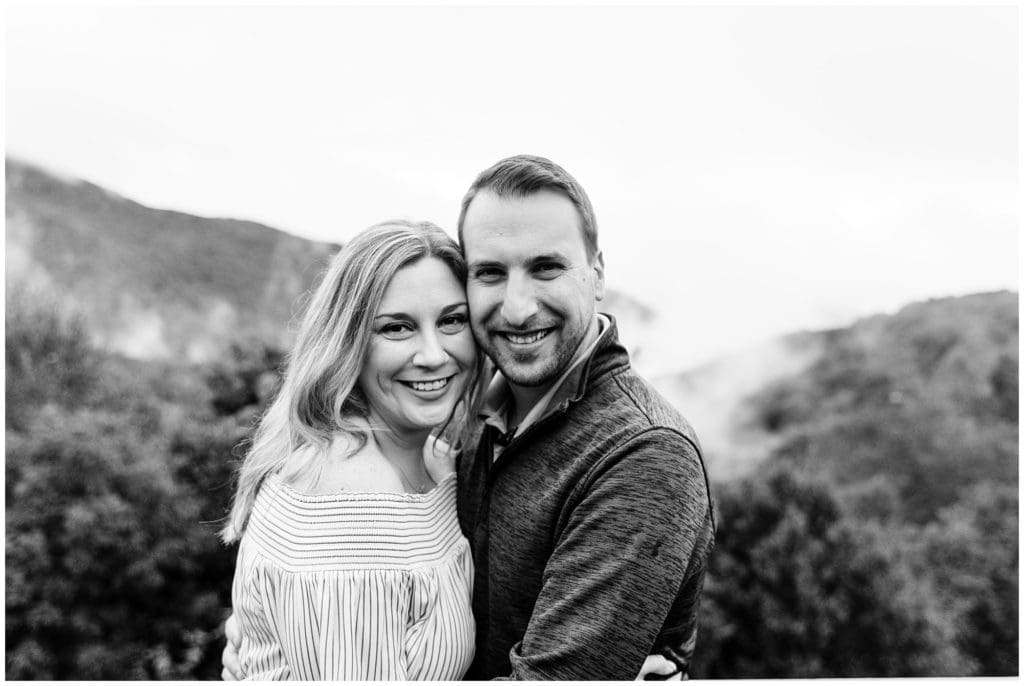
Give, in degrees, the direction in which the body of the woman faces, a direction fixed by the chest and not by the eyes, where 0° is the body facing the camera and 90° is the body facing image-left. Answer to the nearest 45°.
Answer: approximately 315°

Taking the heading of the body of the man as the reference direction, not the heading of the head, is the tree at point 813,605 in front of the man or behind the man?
behind

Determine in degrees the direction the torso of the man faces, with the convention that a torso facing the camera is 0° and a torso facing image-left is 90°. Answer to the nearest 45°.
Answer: approximately 45°

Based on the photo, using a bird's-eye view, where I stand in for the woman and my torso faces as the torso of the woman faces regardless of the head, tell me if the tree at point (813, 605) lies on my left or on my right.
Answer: on my left
